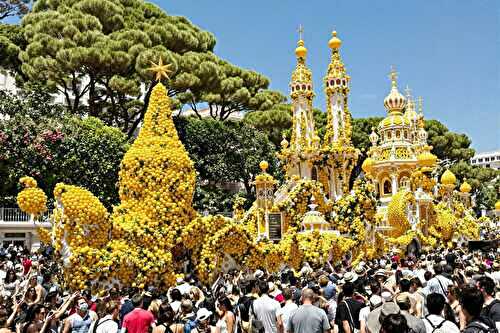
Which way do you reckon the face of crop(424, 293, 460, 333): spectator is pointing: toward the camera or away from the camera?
away from the camera

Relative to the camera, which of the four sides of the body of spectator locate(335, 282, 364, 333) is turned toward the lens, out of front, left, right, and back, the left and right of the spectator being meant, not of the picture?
back

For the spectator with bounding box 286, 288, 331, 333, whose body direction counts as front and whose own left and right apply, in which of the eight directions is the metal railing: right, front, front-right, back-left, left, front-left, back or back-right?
front-left

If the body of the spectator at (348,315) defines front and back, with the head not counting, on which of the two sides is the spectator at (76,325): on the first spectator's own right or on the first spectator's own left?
on the first spectator's own left

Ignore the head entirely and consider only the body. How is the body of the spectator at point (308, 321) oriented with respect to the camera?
away from the camera

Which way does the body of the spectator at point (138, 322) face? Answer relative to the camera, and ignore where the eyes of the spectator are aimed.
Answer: away from the camera

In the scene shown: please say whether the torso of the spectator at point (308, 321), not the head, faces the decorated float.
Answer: yes

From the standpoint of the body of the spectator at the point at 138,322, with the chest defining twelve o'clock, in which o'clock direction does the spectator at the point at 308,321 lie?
the spectator at the point at 308,321 is roughly at 4 o'clock from the spectator at the point at 138,322.
